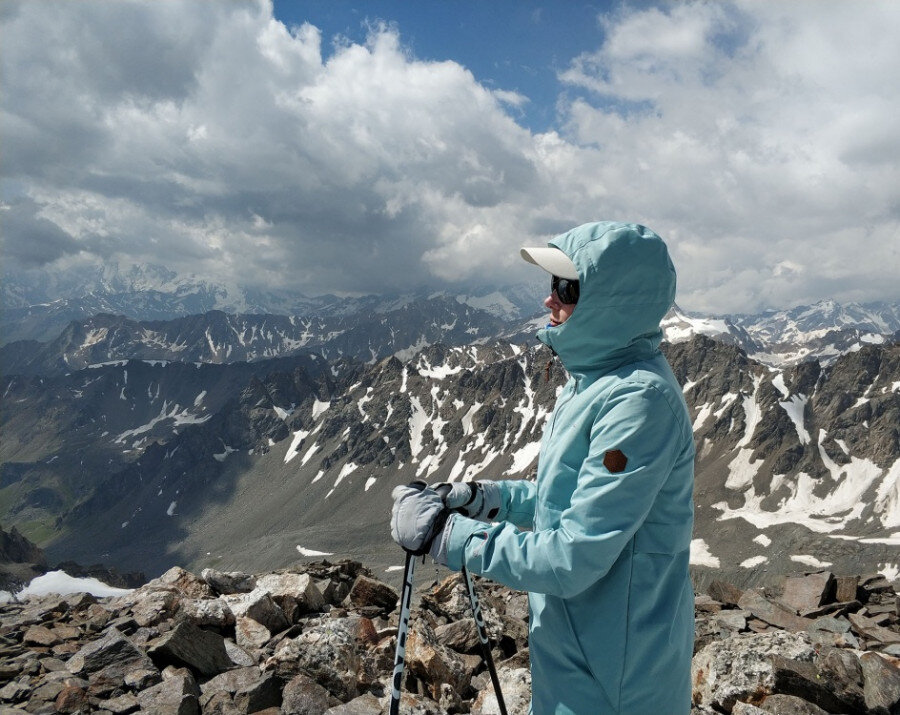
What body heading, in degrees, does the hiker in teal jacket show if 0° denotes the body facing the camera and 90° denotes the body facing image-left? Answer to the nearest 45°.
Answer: approximately 90°

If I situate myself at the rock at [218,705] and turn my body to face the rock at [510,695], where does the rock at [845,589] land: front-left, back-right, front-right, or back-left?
front-left

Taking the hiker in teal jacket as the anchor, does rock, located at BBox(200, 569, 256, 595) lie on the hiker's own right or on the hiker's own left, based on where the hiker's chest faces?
on the hiker's own right

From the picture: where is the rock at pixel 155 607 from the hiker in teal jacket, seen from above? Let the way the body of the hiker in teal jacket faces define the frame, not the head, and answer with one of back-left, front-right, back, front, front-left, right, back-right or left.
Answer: front-right

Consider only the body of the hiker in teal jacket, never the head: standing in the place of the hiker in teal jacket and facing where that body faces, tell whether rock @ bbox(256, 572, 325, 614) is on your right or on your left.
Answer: on your right
